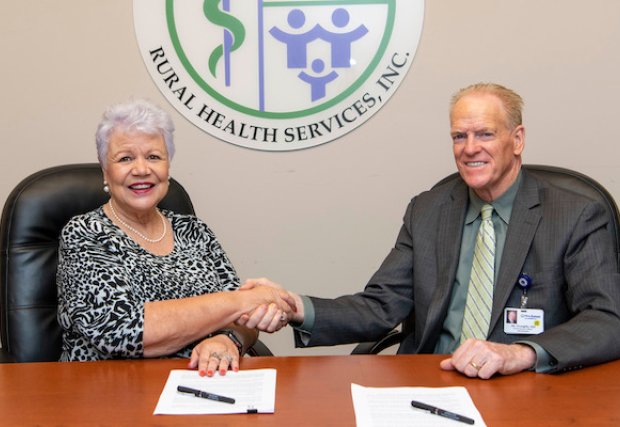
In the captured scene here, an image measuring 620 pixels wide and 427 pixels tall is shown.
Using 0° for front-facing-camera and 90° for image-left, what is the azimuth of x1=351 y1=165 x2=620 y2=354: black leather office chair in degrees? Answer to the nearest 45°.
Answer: approximately 45°

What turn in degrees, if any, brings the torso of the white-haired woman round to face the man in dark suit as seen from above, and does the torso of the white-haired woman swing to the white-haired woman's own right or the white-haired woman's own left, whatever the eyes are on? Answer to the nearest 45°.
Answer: approximately 45° to the white-haired woman's own left

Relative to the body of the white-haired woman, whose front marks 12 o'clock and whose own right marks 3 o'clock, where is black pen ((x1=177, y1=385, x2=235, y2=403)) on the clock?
The black pen is roughly at 1 o'clock from the white-haired woman.

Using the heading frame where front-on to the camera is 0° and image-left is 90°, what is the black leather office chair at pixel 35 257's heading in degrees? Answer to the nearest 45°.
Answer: approximately 315°

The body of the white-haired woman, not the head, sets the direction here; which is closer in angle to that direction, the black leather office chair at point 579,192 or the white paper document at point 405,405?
the white paper document

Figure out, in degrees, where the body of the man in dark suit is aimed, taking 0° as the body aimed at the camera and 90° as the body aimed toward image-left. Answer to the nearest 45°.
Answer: approximately 45°
